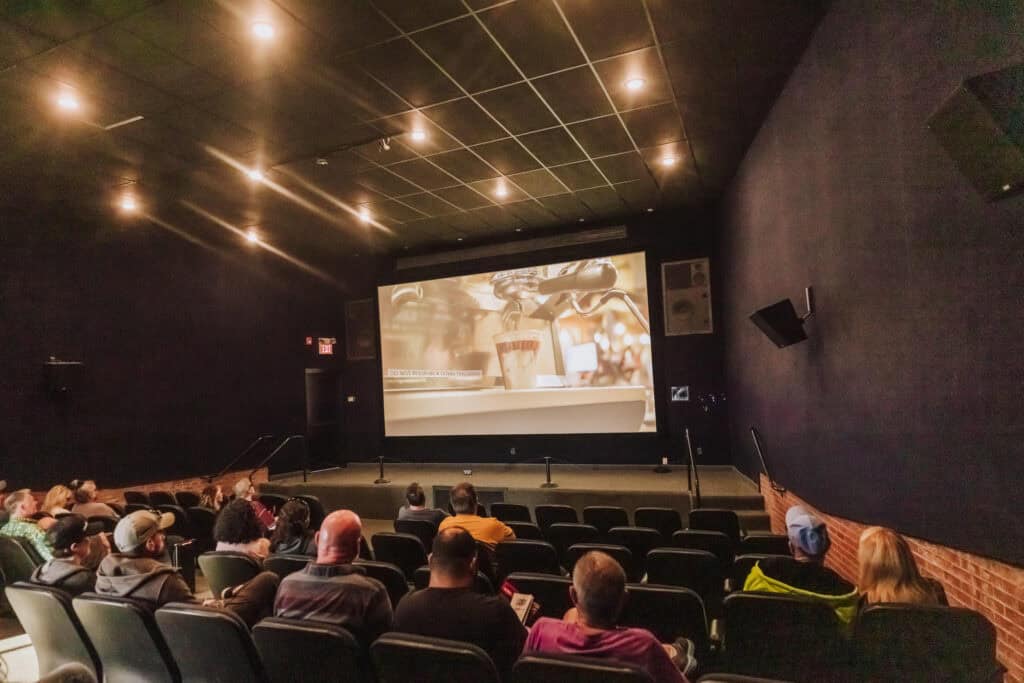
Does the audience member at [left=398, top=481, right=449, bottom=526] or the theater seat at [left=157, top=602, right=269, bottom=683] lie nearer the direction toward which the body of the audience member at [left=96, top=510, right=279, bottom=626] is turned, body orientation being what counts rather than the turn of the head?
the audience member

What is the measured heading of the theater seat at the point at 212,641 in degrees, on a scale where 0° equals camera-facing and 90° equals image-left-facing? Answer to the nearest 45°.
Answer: approximately 225°

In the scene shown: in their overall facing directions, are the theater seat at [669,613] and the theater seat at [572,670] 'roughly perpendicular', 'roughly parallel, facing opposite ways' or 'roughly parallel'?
roughly parallel

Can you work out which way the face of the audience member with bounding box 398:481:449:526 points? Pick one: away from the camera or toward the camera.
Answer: away from the camera

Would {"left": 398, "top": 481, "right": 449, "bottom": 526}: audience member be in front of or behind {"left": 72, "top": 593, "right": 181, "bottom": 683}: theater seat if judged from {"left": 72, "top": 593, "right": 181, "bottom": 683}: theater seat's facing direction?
in front

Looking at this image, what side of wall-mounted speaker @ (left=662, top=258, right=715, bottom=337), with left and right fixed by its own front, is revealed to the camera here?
front

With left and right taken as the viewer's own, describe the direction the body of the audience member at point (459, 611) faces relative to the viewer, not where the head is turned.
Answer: facing away from the viewer

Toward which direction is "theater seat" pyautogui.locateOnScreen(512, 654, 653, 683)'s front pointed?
away from the camera

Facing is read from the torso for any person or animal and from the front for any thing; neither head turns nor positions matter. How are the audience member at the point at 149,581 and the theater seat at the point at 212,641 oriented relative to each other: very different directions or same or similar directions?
same or similar directions

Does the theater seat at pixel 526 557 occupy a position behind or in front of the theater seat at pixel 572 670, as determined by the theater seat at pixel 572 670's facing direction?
in front

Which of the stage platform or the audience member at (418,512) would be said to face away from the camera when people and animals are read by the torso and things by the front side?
the audience member

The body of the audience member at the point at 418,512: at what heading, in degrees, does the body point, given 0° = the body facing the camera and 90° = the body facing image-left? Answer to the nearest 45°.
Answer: approximately 180°

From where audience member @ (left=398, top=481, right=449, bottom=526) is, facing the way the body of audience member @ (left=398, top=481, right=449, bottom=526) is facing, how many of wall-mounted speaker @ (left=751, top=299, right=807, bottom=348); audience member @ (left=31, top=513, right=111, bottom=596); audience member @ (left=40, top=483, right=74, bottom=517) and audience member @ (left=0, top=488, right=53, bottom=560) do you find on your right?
1

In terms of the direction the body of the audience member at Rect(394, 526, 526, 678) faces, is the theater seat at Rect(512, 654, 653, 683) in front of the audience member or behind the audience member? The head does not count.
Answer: behind
